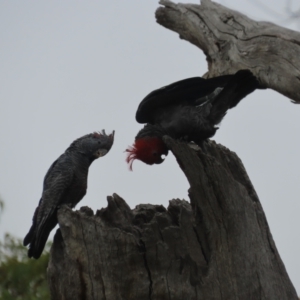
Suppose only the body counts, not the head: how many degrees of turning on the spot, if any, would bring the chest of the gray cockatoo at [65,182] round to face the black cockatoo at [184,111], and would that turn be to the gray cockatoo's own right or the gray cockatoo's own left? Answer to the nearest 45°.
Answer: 0° — it already faces it

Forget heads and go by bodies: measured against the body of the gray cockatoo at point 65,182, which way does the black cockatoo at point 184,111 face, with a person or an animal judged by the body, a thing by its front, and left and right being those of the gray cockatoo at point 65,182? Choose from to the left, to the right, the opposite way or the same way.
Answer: the opposite way

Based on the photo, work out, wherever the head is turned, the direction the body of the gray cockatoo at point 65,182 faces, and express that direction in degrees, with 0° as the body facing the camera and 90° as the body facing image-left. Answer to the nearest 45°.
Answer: approximately 270°

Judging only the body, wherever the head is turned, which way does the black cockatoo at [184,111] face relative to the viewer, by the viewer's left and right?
facing to the left of the viewer

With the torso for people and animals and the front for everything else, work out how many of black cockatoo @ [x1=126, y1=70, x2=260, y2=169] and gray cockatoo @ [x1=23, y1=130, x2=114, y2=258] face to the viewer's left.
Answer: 1
